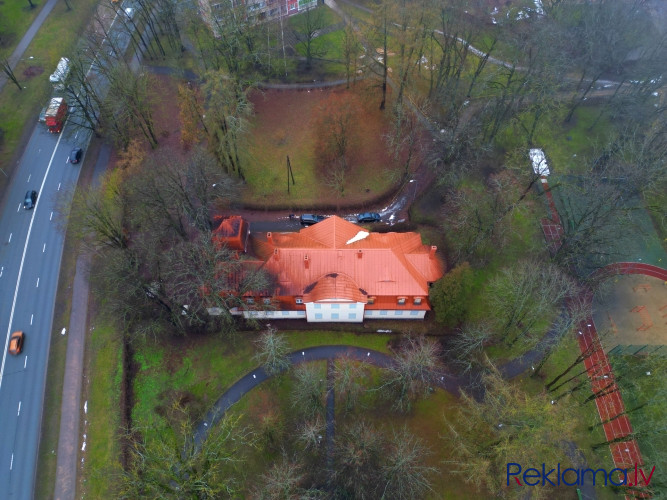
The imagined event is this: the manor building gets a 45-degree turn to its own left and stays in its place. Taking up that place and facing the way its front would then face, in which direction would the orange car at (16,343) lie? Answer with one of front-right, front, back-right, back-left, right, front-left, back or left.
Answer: back-right

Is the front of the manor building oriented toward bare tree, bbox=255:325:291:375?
no

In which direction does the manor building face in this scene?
toward the camera

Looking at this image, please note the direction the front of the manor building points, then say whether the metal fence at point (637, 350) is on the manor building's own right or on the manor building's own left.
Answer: on the manor building's own left
